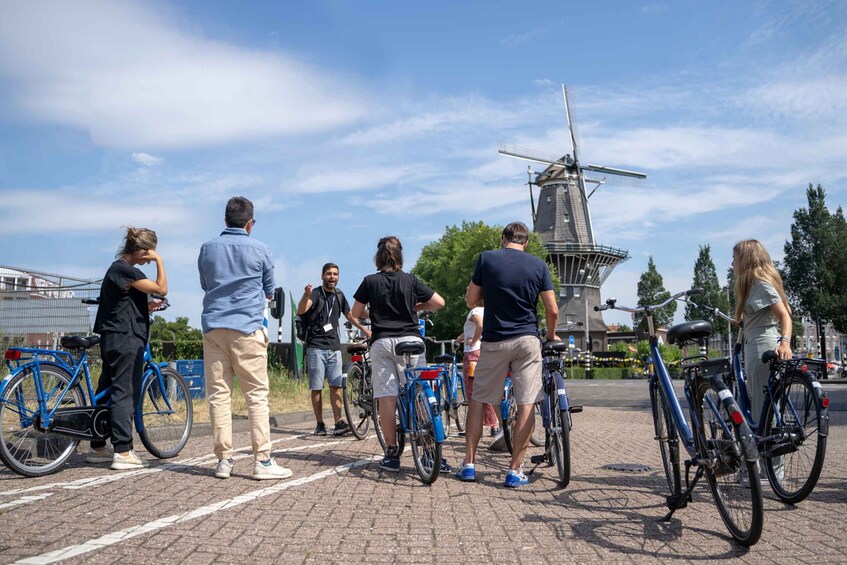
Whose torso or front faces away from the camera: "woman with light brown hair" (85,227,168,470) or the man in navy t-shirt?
the man in navy t-shirt

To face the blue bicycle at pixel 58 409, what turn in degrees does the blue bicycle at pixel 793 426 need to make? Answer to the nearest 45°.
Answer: approximately 45° to its left

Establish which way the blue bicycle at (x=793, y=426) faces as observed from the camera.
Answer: facing away from the viewer and to the left of the viewer

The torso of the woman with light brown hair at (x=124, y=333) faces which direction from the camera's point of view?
to the viewer's right

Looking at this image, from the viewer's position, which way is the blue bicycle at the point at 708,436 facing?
facing away from the viewer and to the left of the viewer

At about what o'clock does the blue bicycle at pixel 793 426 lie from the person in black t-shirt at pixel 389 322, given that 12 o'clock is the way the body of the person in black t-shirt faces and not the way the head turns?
The blue bicycle is roughly at 4 o'clock from the person in black t-shirt.

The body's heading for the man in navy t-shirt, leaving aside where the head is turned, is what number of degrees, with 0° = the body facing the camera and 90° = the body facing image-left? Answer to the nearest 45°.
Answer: approximately 180°

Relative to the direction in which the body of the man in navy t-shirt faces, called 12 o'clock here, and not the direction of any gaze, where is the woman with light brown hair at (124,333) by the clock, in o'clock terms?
The woman with light brown hair is roughly at 9 o'clock from the man in navy t-shirt.

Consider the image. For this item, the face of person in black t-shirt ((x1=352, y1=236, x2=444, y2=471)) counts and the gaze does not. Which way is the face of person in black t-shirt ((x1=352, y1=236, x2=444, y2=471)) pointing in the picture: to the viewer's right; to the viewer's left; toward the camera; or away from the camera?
away from the camera

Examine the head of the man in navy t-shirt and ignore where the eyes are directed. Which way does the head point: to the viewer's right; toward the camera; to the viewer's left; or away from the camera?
away from the camera

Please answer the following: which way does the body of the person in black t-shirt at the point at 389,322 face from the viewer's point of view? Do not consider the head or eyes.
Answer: away from the camera
